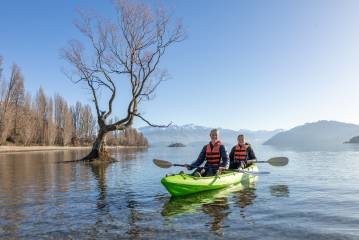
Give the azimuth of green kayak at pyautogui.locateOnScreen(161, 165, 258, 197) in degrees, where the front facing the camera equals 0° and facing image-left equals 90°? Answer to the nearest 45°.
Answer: approximately 45°
